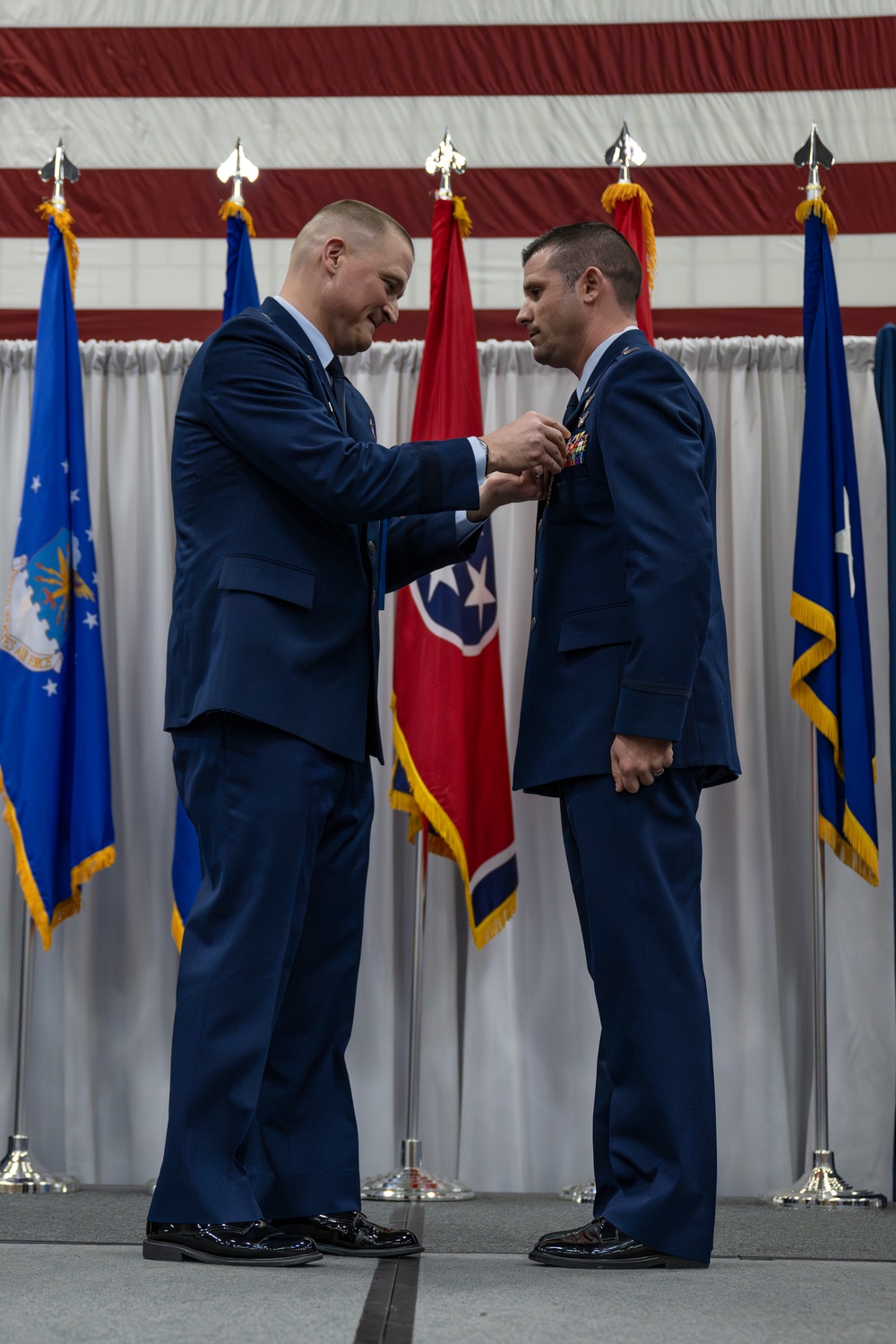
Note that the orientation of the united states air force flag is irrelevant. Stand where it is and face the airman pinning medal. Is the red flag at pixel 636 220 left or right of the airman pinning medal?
left

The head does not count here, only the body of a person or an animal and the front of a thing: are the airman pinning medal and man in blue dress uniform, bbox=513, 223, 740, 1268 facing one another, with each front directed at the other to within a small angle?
yes

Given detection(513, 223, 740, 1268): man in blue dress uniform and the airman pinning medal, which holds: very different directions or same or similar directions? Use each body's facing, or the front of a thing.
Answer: very different directions

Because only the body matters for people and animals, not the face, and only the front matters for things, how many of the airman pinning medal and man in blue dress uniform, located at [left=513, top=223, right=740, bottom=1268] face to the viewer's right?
1

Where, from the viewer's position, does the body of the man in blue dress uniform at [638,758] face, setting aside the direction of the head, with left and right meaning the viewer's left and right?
facing to the left of the viewer

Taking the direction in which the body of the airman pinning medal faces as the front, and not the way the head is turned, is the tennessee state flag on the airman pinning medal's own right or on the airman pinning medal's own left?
on the airman pinning medal's own left

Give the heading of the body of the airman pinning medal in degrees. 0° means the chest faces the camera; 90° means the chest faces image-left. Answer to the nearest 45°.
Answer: approximately 270°

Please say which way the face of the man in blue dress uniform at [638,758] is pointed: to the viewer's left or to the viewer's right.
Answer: to the viewer's left
